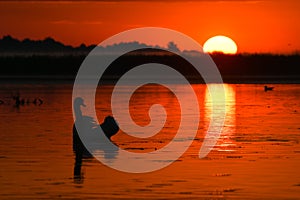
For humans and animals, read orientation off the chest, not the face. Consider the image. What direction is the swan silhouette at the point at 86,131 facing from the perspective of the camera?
to the viewer's left
